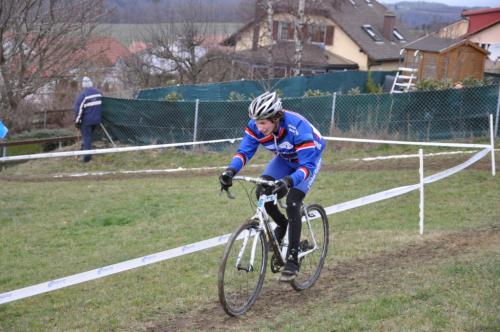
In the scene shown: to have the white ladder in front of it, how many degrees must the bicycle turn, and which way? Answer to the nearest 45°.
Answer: approximately 135° to its right

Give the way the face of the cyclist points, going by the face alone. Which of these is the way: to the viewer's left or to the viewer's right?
to the viewer's left

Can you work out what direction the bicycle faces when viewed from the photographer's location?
facing the viewer and to the left of the viewer

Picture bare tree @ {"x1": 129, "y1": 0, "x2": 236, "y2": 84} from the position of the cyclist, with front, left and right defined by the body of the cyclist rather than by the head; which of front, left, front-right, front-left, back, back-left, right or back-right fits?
back-right

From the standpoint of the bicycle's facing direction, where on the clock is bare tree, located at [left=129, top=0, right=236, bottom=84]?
The bare tree is roughly at 4 o'clock from the bicycle.

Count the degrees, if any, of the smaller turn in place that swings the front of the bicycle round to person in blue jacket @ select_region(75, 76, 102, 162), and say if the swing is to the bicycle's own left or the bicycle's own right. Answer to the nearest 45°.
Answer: approximately 90° to the bicycle's own right

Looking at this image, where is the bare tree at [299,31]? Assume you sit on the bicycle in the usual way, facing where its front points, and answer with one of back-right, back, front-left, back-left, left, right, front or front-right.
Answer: back-right

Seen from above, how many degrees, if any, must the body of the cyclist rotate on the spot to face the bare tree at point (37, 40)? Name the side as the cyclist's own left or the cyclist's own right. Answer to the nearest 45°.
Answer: approximately 90° to the cyclist's own right

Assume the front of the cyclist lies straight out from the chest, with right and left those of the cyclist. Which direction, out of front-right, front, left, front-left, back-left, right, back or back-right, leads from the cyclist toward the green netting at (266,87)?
back-right

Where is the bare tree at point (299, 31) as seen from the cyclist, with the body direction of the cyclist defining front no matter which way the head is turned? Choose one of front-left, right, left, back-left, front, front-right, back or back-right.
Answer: back-right

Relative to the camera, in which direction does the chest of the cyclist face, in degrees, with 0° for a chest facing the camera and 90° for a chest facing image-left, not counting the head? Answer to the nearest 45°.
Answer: approximately 45°
